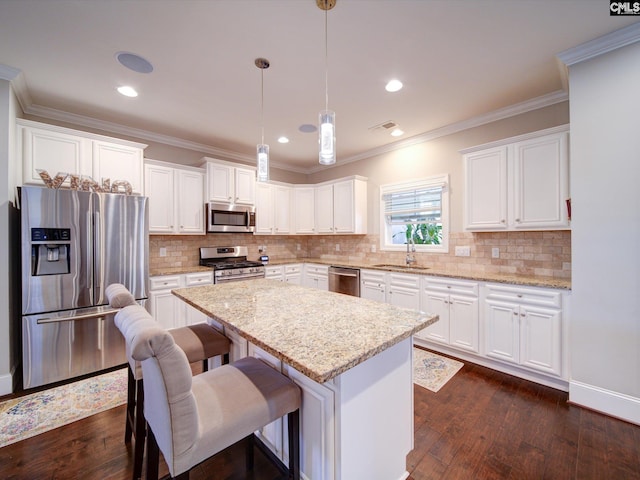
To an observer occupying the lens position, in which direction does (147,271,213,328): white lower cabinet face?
facing the viewer

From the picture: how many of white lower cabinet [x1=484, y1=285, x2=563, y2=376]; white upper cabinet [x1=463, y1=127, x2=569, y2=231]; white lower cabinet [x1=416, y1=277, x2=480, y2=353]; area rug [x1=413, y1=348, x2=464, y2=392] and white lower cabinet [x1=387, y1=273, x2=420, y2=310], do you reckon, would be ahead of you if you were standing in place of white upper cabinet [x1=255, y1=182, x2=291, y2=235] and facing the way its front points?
5

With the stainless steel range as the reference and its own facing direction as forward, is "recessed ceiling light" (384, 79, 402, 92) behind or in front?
in front

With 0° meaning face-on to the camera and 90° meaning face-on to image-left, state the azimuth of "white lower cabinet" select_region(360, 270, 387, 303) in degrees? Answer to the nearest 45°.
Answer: approximately 45°

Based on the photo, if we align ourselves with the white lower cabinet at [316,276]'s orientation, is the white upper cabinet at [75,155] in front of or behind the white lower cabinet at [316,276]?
in front

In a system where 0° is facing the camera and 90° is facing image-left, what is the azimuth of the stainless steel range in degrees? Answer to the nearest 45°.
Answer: approximately 315°

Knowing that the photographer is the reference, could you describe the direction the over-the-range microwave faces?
facing the viewer and to the right of the viewer

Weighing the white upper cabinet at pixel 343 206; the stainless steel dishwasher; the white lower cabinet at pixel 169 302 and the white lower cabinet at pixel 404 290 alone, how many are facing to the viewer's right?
0

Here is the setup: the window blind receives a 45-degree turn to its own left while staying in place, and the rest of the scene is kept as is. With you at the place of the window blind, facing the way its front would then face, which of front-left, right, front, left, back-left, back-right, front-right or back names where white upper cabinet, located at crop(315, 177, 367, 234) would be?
right

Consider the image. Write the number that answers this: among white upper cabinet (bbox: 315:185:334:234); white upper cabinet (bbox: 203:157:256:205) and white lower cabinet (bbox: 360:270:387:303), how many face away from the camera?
0

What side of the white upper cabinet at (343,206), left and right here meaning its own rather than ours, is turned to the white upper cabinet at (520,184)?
left

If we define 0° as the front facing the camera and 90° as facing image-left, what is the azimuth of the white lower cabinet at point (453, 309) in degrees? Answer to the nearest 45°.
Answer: approximately 45°

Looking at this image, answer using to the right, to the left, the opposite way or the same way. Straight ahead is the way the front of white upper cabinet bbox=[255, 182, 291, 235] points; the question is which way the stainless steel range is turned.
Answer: the same way

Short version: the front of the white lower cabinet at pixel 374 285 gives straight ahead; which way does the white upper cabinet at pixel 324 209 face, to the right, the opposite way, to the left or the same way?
the same way

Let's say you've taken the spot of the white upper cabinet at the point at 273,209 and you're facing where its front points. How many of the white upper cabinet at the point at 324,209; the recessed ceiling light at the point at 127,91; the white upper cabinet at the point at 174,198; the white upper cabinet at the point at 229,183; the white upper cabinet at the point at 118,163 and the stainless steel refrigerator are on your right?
5

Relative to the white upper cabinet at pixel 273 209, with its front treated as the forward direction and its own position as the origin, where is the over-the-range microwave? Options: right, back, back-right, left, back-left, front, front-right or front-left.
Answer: right

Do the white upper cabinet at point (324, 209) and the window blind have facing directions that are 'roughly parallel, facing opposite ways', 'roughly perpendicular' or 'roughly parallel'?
roughly parallel
